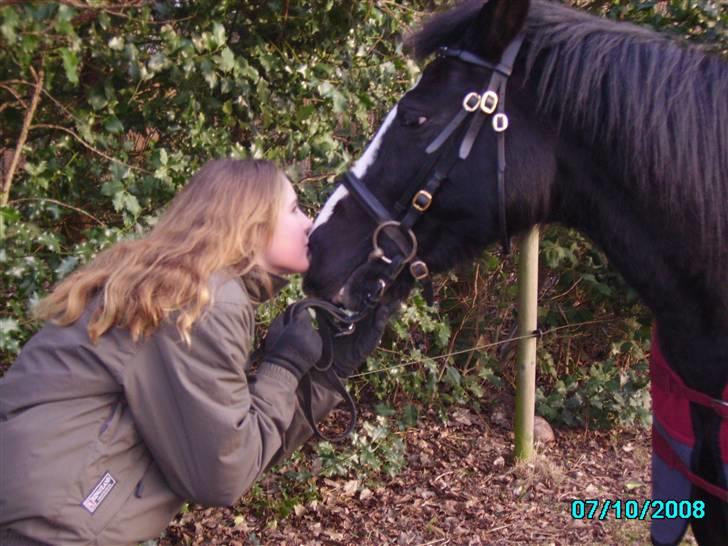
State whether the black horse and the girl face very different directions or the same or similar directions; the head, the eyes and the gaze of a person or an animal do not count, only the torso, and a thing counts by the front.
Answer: very different directions

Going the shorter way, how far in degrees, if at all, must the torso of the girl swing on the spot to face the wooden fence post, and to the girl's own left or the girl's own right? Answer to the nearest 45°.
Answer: approximately 45° to the girl's own left

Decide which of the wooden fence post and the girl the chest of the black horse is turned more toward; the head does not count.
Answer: the girl

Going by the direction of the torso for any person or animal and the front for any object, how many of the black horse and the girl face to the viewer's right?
1

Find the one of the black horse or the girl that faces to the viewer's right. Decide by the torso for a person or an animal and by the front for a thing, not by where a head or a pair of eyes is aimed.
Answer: the girl

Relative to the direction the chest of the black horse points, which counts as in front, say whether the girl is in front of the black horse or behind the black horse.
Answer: in front

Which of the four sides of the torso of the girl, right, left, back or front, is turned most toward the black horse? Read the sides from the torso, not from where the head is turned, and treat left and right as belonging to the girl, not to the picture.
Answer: front

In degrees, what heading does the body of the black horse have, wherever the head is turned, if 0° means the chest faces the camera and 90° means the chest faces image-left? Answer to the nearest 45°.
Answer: approximately 90°

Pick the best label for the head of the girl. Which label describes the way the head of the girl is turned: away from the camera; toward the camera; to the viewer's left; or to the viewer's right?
to the viewer's right

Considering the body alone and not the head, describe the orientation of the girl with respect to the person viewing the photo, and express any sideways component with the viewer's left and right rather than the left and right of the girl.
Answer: facing to the right of the viewer

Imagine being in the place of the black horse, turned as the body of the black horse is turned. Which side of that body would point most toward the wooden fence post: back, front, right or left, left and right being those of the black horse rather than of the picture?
right
